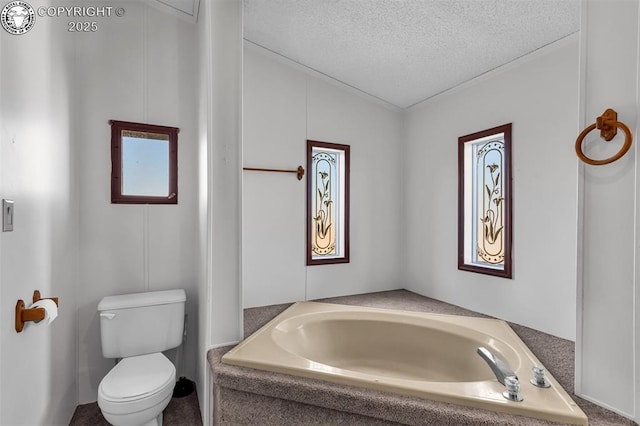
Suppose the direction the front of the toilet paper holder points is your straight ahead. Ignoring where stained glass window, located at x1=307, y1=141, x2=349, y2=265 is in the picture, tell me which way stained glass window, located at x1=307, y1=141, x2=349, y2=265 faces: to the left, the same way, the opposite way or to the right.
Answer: to the right

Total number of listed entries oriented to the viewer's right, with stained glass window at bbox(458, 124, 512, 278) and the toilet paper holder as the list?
1

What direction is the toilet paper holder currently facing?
to the viewer's right

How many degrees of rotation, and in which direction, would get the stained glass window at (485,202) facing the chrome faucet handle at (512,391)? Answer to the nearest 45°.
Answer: approximately 45° to its left

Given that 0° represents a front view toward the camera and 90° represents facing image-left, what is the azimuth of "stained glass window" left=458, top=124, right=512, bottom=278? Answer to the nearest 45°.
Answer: approximately 45°

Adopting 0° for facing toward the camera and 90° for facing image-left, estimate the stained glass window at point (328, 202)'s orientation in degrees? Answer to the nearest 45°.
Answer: approximately 315°

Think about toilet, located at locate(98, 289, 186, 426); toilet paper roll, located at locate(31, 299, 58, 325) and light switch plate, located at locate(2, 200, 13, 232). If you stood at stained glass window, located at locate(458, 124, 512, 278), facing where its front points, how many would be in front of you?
3

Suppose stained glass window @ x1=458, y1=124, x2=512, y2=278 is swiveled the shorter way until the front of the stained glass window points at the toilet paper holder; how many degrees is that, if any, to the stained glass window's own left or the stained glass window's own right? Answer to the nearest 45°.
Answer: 0° — it already faces it

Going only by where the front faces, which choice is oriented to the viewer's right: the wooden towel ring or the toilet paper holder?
the toilet paper holder

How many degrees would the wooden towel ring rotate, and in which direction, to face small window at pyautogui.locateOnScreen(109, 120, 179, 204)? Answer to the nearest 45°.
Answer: approximately 45° to its right

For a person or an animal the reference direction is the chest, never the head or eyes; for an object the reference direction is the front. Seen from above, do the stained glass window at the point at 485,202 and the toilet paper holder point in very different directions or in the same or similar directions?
very different directions

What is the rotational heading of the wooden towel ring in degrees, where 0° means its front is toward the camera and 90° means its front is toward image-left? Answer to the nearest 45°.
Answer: approximately 45°
